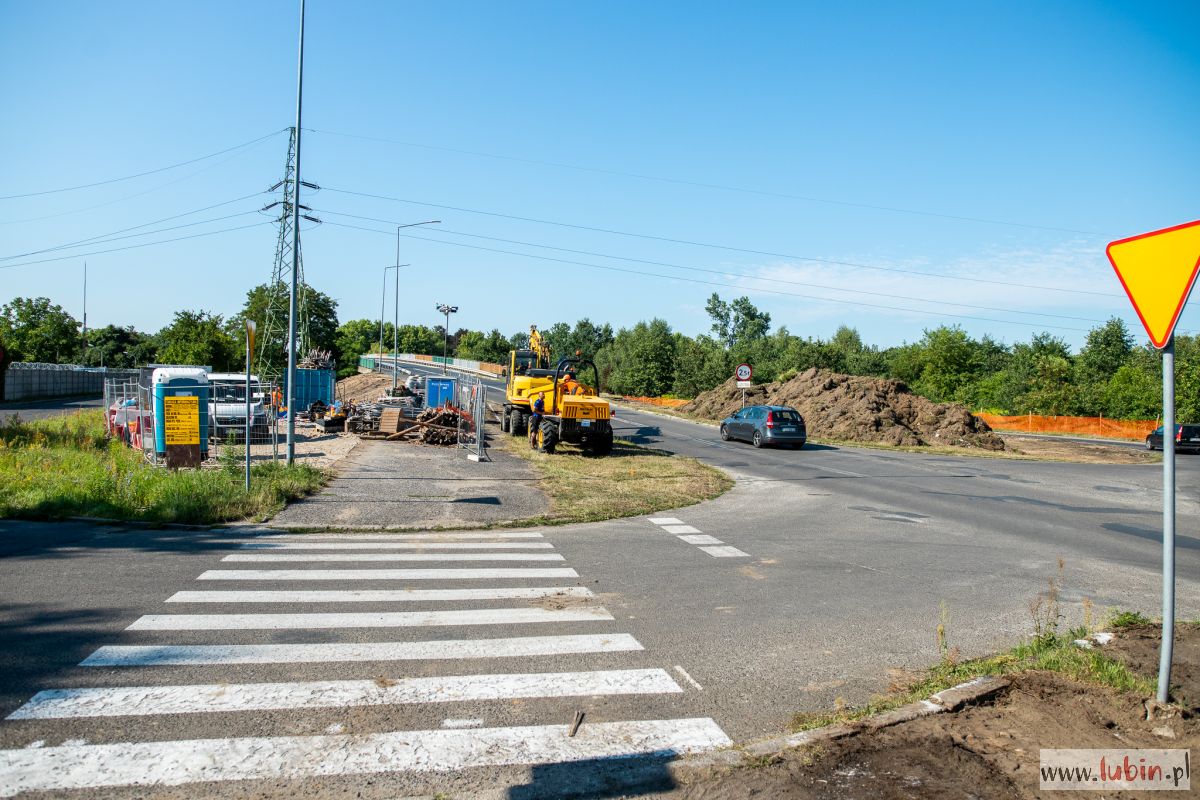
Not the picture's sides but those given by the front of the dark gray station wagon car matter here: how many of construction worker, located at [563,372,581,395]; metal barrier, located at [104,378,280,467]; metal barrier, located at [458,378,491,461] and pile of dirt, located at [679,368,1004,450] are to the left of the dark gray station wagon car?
3

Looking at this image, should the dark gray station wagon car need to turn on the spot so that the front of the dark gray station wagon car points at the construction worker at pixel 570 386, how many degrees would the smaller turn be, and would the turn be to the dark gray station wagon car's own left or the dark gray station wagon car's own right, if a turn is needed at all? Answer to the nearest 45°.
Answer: approximately 90° to the dark gray station wagon car's own left

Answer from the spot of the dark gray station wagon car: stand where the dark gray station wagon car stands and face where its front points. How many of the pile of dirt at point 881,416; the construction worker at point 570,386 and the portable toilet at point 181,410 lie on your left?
2

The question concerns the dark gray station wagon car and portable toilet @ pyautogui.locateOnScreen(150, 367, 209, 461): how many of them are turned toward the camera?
1

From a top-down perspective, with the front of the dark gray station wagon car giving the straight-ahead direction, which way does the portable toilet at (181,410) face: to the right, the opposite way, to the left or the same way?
the opposite way

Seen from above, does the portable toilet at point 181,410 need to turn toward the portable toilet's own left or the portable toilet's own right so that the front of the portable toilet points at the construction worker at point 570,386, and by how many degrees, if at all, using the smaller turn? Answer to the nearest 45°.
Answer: approximately 90° to the portable toilet's own left

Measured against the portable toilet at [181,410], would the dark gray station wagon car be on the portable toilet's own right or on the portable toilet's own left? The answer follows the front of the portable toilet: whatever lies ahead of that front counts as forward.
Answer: on the portable toilet's own left

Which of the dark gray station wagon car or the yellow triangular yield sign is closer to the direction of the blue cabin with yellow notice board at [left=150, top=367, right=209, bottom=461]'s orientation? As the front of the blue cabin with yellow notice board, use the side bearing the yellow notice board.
the yellow triangular yield sign

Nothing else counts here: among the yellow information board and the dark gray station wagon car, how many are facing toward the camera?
1

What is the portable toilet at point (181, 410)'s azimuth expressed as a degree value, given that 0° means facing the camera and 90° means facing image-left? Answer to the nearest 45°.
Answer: approximately 0°

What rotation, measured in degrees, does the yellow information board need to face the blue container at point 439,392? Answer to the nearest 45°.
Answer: approximately 135° to its left

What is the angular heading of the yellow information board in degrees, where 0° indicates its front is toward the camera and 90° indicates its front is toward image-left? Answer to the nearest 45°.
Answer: approximately 0°

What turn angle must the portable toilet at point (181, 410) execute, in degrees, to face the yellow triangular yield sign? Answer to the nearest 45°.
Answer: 0° — it already faces it

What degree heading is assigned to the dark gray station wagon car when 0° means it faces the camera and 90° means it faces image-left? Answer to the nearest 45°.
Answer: approximately 135°

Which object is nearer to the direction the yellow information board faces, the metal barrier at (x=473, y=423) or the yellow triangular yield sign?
the yellow triangular yield sign
